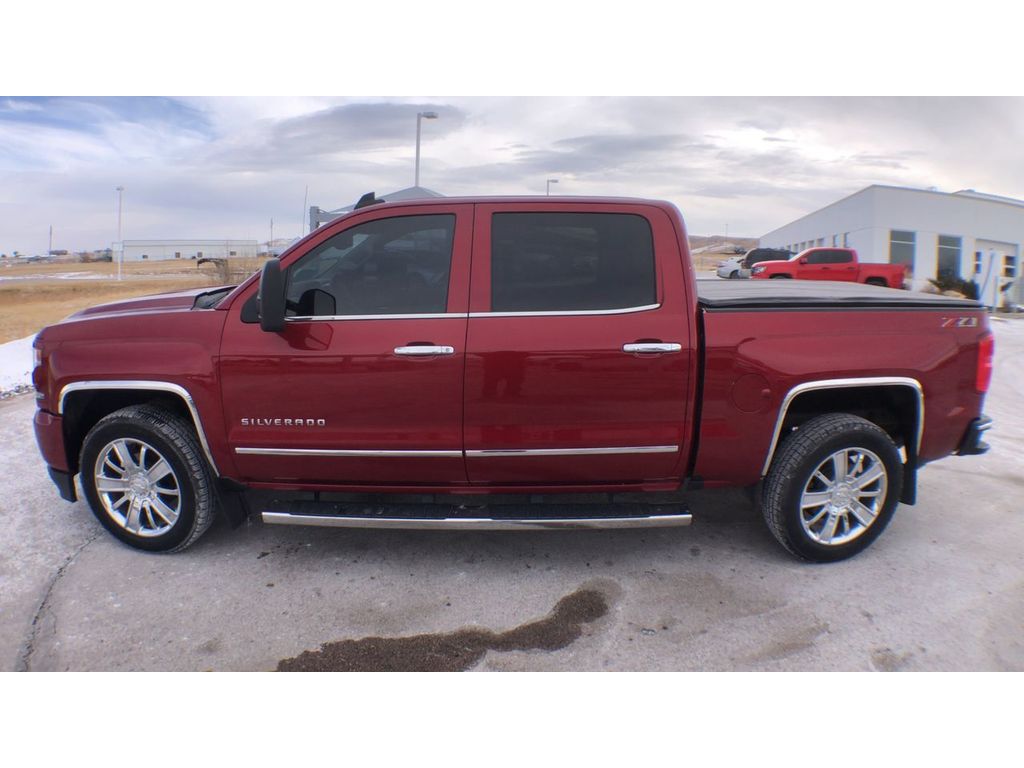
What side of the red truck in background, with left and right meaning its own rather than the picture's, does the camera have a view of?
left

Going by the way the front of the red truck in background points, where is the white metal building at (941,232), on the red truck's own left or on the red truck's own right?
on the red truck's own right

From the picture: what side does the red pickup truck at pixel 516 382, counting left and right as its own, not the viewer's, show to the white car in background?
right

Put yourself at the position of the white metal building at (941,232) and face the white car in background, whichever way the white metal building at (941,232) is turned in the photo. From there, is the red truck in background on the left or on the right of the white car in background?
left

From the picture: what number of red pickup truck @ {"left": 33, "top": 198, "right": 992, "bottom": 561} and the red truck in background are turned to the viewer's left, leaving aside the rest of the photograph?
2

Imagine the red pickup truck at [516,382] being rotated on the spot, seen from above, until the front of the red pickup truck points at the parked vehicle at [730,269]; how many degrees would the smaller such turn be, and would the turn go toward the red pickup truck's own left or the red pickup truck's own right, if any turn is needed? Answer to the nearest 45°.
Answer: approximately 90° to the red pickup truck's own right

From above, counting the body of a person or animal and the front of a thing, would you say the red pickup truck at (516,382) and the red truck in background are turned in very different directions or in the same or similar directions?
same or similar directions

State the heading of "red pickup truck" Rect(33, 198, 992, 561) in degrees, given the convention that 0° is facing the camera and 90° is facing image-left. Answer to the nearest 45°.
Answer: approximately 90°
